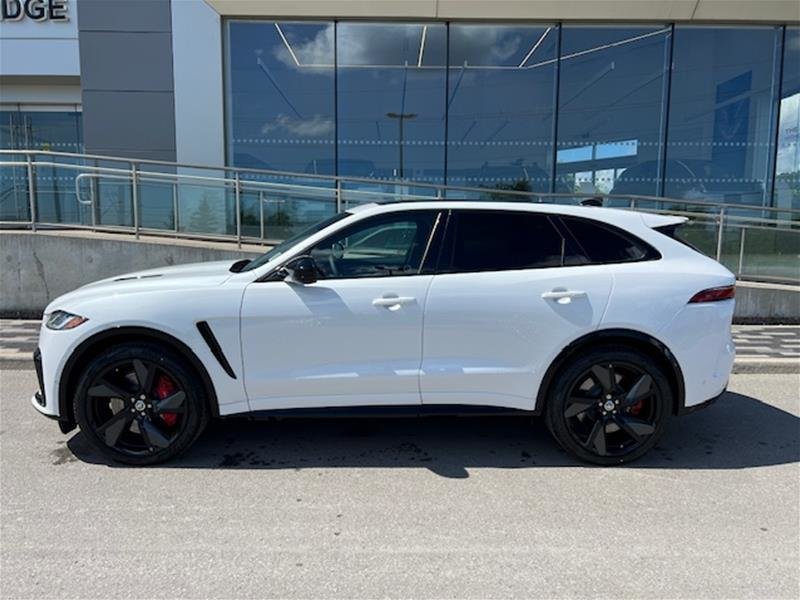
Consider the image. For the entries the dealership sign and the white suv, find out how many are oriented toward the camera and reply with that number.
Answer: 1

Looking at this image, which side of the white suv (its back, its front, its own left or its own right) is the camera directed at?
left

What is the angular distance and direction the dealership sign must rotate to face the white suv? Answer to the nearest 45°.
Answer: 0° — it already faces it

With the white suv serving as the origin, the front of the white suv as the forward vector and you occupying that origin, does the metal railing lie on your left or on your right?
on your right

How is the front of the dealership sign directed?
toward the camera

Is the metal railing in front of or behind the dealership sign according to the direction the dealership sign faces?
in front

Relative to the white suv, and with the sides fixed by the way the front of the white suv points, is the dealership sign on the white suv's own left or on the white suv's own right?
on the white suv's own right

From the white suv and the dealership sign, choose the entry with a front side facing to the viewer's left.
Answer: the white suv
